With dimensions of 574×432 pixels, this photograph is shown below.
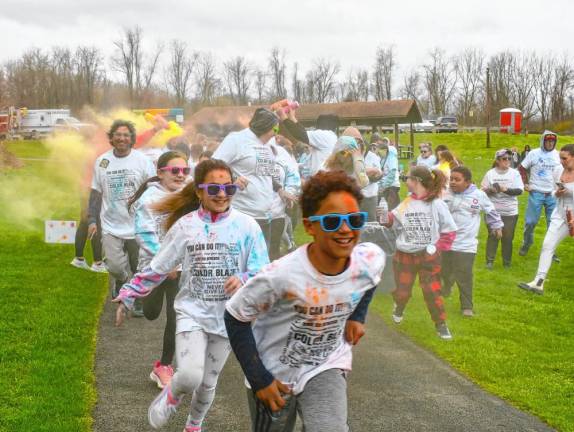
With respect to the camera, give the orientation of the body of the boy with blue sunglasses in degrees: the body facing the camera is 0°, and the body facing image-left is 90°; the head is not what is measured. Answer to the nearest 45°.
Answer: approximately 315°

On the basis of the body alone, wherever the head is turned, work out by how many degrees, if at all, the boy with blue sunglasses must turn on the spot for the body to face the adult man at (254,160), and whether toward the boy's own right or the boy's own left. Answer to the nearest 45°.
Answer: approximately 135° to the boy's own left

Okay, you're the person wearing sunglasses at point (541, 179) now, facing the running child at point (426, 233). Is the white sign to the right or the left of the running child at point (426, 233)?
right

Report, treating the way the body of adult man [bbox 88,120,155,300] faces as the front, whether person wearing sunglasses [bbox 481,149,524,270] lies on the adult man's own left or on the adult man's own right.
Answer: on the adult man's own left

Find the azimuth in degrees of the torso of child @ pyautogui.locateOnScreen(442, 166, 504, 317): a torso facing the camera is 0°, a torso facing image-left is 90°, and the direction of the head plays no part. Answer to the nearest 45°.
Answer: approximately 45°
